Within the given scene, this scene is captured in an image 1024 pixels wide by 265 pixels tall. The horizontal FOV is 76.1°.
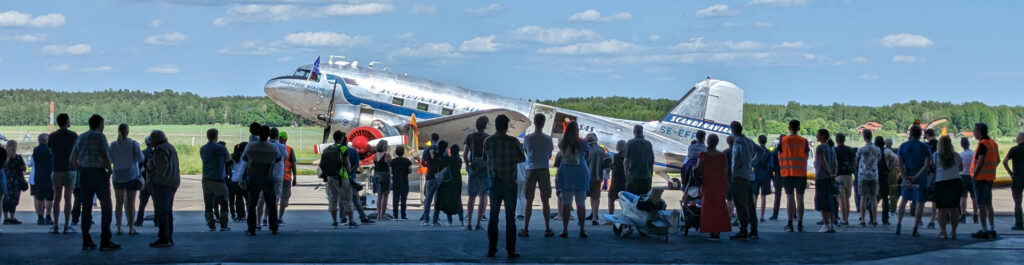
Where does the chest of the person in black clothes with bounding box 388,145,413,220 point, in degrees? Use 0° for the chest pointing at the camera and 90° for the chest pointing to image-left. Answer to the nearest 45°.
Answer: approximately 180°

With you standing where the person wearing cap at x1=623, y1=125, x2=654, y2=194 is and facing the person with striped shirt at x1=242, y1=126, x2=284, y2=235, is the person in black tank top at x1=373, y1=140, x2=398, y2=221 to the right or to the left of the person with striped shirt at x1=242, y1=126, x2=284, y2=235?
right

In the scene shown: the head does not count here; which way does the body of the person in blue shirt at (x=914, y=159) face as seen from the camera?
away from the camera

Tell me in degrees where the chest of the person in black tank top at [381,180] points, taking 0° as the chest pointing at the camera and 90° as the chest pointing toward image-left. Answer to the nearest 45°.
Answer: approximately 180°

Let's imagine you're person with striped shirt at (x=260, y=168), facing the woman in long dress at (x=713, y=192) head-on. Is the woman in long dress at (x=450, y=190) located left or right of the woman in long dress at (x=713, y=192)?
left

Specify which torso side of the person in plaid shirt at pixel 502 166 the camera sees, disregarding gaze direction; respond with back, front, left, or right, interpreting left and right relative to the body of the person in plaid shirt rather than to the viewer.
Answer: back

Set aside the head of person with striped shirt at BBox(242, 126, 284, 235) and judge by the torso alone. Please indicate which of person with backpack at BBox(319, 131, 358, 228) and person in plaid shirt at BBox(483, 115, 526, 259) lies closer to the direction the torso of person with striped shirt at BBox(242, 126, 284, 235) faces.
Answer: the person with backpack
